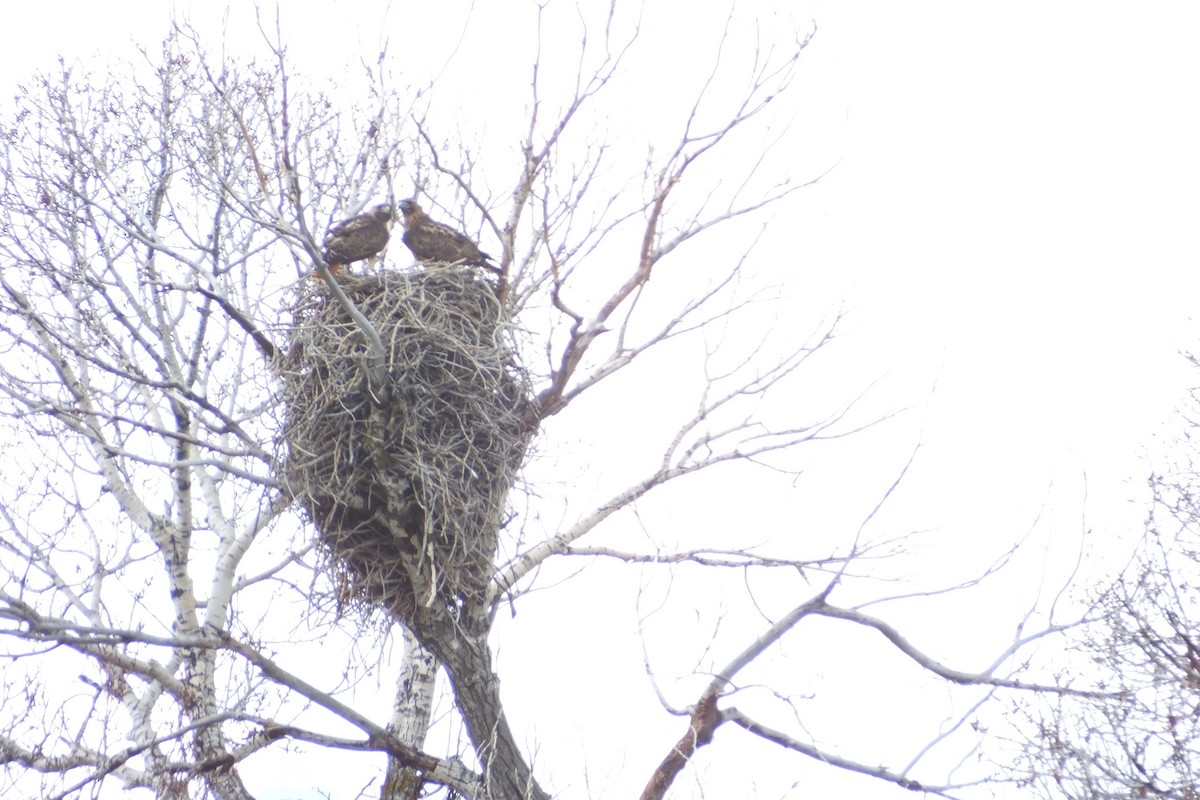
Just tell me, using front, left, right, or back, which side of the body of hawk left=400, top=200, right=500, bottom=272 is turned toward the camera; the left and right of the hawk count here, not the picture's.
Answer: left
